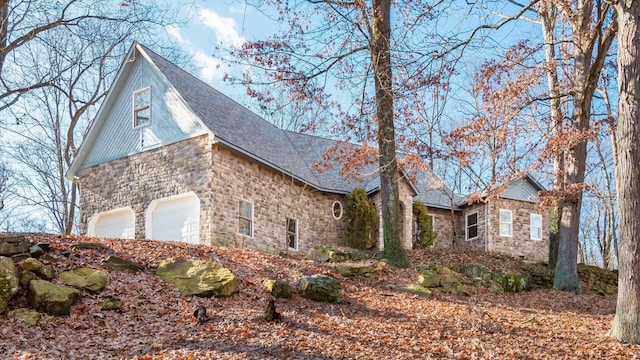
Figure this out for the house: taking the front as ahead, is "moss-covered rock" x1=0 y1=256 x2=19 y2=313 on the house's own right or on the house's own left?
on the house's own right

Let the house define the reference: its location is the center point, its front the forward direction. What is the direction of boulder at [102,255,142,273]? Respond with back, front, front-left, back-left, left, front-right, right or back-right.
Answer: front-right

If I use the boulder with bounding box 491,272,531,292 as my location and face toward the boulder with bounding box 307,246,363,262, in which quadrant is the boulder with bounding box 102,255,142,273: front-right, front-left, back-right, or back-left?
front-left

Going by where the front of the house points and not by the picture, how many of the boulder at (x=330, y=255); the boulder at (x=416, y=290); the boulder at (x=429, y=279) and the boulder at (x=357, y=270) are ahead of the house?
4

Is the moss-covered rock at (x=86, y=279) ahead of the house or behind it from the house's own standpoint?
ahead

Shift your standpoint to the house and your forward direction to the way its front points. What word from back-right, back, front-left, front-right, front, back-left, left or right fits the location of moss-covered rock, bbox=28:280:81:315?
front-right

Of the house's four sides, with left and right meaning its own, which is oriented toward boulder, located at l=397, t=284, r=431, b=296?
front

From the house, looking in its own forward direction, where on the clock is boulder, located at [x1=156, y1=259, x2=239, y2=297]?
The boulder is roughly at 1 o'clock from the house.

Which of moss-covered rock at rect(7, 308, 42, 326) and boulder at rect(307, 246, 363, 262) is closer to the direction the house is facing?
the boulder

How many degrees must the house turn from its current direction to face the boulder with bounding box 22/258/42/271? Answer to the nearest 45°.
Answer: approximately 45° to its right

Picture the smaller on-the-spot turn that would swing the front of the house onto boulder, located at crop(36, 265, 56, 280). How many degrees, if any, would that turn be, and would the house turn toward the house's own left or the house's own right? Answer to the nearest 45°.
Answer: approximately 45° to the house's own right

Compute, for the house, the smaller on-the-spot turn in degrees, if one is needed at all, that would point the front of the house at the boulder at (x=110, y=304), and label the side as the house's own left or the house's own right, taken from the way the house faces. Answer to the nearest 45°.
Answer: approximately 45° to the house's own right

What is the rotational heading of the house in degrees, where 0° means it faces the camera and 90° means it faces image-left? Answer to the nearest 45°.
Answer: approximately 315°

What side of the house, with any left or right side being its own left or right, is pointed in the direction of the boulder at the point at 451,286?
front

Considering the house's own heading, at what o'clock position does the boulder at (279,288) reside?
The boulder is roughly at 1 o'clock from the house.

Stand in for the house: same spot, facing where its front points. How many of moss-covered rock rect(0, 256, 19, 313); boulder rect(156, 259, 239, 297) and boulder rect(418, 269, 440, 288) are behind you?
0
